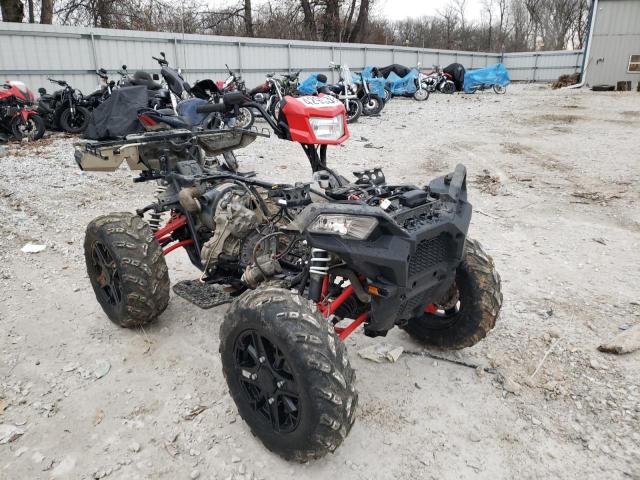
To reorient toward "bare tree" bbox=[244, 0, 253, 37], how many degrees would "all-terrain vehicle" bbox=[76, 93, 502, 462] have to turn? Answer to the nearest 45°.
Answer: approximately 135° to its left

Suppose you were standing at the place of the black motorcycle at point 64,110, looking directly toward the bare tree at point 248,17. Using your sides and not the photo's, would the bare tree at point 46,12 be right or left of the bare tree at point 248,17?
left

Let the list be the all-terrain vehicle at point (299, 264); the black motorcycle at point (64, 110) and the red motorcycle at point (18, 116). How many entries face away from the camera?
0

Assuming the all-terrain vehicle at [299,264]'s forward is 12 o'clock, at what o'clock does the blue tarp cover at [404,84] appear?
The blue tarp cover is roughly at 8 o'clock from the all-terrain vehicle.
